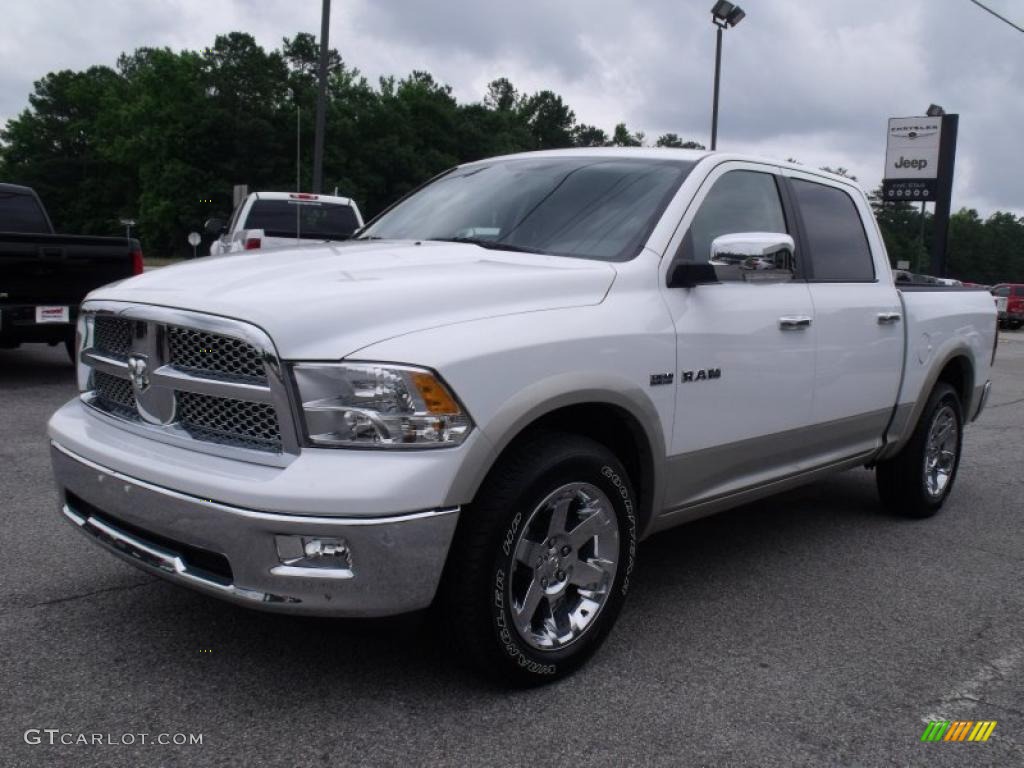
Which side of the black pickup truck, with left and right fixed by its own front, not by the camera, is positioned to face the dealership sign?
right

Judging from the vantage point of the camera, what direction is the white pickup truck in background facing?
facing away from the viewer and to the left of the viewer

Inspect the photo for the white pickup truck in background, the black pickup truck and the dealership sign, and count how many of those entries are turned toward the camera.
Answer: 1

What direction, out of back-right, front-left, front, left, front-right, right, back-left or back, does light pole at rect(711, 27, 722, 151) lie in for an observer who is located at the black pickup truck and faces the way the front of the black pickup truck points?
right

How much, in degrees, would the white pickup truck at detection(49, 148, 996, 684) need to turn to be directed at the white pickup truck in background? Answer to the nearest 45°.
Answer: approximately 135° to its right

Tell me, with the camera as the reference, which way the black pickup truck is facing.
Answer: facing away from the viewer and to the left of the viewer

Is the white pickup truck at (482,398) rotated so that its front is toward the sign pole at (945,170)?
no

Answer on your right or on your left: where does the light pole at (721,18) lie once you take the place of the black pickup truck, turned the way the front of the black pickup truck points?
on your right

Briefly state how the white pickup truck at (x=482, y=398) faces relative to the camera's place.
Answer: facing the viewer and to the left of the viewer

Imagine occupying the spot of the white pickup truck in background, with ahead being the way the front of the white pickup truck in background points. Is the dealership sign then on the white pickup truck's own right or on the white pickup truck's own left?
on the white pickup truck's own right

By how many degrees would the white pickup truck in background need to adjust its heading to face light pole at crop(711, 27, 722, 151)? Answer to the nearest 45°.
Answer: approximately 90° to its right

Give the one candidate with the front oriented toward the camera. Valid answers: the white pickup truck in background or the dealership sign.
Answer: the dealership sign

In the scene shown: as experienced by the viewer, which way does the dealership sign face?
facing the viewer

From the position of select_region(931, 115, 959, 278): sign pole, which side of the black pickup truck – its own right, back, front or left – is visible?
right

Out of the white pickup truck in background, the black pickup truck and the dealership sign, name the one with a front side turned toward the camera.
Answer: the dealership sign
